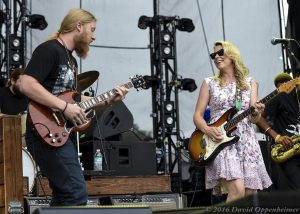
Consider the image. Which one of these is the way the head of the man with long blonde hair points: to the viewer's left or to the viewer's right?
to the viewer's right

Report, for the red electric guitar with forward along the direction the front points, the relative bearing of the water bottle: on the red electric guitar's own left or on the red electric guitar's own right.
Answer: on the red electric guitar's own left

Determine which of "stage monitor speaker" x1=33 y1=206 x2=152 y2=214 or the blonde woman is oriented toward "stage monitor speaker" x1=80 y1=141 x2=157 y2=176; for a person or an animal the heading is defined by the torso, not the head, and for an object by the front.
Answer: "stage monitor speaker" x1=33 y1=206 x2=152 y2=214

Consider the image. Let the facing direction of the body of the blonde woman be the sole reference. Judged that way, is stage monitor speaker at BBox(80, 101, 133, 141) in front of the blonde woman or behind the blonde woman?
behind

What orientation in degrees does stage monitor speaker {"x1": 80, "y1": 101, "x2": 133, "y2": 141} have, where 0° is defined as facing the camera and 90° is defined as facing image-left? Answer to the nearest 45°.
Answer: approximately 90°

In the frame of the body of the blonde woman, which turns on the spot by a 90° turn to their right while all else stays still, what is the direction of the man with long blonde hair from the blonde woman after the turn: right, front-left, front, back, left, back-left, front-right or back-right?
front-left

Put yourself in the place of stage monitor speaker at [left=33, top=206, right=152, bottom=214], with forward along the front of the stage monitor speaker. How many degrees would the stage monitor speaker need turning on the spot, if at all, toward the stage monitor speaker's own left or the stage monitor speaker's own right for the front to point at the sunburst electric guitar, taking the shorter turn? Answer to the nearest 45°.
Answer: approximately 45° to the stage monitor speaker's own right

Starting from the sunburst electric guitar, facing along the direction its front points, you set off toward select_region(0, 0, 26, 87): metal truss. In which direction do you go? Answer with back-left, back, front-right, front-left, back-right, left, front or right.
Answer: back-right

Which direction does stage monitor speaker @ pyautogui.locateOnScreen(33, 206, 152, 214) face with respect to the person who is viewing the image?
facing away from the viewer

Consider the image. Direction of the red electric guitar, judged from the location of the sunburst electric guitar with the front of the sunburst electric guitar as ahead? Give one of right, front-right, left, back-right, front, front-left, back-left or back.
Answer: front-right

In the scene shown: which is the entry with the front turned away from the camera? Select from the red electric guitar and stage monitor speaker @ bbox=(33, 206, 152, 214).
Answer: the stage monitor speaker
